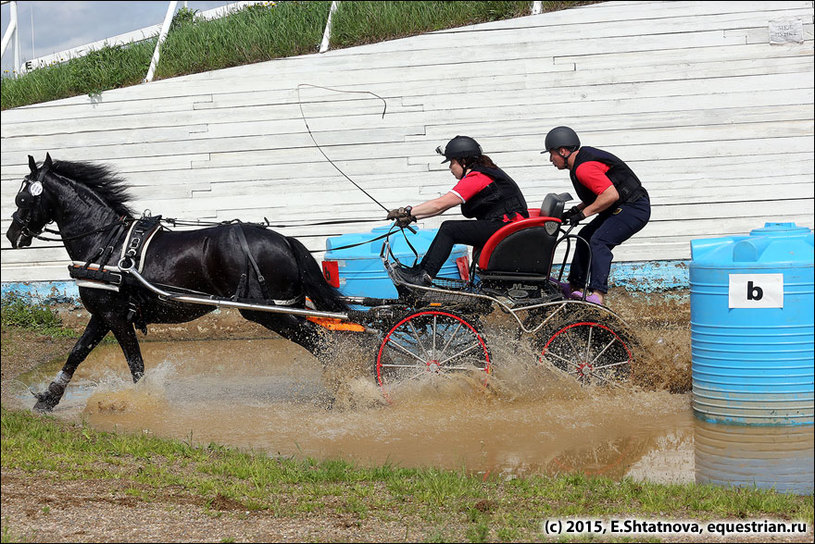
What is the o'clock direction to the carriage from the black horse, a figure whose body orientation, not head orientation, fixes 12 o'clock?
The carriage is roughly at 7 o'clock from the black horse.

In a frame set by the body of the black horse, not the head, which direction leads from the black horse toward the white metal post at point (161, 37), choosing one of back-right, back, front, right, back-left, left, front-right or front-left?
right

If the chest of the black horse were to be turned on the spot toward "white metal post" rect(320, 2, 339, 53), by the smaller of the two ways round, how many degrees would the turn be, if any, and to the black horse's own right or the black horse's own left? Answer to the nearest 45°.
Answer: approximately 135° to the black horse's own right

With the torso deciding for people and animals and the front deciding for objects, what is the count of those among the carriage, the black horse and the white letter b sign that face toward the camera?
1

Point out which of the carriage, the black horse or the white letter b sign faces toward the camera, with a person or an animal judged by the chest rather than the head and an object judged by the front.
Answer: the white letter b sign

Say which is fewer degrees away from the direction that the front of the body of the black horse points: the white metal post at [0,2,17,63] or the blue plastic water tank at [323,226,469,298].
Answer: the white metal post

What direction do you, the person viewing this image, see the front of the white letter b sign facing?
facing the viewer

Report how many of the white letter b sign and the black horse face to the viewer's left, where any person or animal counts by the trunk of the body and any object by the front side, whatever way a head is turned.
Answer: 1

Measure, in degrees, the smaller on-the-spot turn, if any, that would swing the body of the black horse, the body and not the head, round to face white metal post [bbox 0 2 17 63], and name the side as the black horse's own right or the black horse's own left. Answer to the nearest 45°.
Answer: approximately 90° to the black horse's own right

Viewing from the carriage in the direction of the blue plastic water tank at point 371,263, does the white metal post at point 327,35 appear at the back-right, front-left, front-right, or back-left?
front-right

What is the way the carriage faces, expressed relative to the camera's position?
facing to the left of the viewer

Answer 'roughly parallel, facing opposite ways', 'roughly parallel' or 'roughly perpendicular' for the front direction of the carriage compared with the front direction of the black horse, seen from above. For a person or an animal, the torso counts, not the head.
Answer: roughly parallel

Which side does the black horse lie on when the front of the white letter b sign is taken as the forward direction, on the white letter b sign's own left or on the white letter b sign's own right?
on the white letter b sign's own right

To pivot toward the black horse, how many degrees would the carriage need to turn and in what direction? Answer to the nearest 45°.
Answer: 0° — it already faces it

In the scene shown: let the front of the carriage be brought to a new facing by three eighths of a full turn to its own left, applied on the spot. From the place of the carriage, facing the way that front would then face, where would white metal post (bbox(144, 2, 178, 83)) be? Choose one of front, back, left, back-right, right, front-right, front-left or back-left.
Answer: back

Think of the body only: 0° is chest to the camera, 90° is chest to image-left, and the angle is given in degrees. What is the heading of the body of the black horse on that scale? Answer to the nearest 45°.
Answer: approximately 90°
